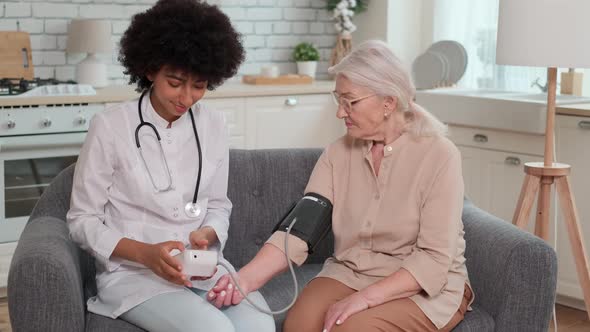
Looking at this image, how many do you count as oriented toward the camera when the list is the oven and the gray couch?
2

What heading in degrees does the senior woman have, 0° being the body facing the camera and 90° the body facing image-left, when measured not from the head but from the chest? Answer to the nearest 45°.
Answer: approximately 45°

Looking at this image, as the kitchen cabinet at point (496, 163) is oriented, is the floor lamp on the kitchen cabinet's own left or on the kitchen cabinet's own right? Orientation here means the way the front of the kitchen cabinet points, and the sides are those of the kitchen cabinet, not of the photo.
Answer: on the kitchen cabinet's own left

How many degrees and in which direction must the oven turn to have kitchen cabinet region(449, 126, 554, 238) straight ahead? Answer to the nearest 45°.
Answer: approximately 90° to its left

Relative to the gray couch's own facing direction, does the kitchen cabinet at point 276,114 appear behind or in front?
behind

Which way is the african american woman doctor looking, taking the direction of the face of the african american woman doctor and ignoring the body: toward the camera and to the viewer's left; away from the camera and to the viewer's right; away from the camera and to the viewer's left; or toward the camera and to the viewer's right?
toward the camera and to the viewer's right

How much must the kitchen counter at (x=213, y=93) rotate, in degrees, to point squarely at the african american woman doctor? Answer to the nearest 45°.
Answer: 0° — it already faces them

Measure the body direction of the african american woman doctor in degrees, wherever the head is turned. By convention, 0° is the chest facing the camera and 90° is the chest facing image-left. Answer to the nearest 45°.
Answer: approximately 315°

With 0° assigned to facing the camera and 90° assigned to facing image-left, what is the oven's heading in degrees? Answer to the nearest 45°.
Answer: approximately 0°
